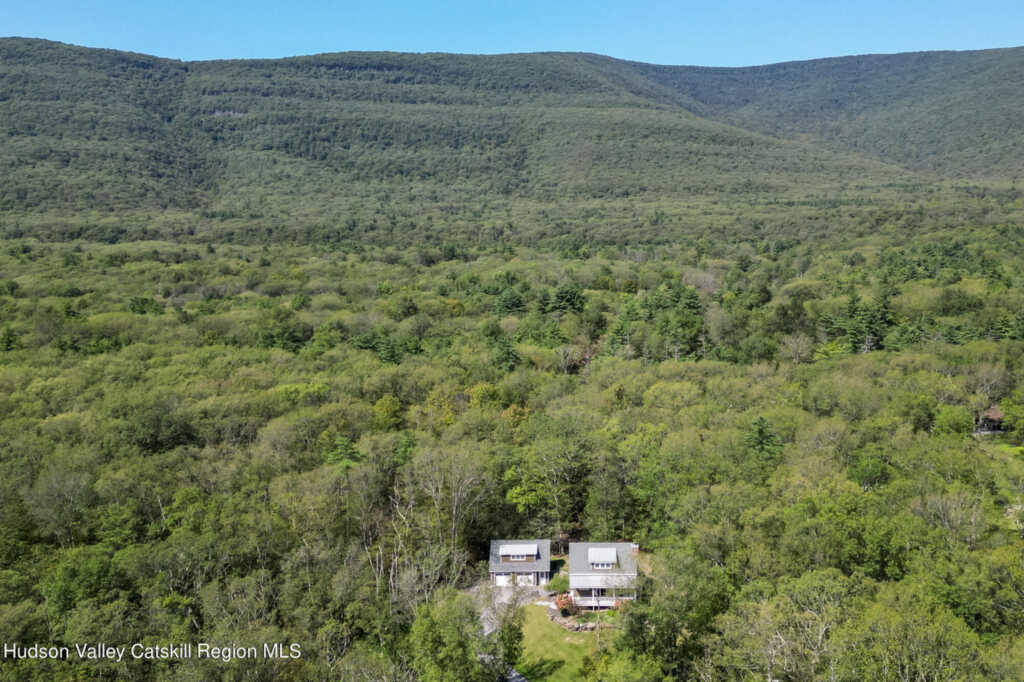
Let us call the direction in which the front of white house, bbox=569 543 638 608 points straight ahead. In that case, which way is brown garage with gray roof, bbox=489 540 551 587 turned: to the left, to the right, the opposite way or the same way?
the same way

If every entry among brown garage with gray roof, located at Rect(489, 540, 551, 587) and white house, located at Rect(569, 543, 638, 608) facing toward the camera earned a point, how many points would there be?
2

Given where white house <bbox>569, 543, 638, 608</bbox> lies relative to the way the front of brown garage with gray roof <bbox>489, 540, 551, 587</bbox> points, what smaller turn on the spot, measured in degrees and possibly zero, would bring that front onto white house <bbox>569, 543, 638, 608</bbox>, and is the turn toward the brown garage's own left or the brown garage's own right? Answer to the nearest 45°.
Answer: approximately 45° to the brown garage's own left

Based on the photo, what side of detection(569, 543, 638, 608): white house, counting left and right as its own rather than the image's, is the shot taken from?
front

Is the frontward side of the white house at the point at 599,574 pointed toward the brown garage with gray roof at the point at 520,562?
no

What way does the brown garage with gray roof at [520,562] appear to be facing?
toward the camera
